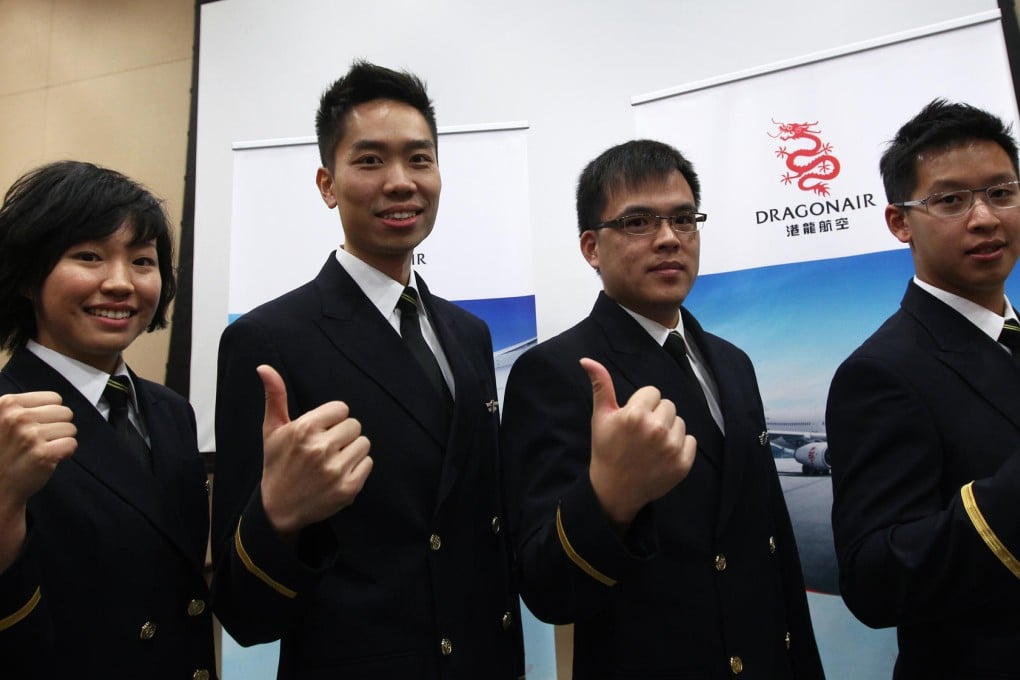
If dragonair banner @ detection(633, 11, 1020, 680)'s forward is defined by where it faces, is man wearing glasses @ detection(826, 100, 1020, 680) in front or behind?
in front

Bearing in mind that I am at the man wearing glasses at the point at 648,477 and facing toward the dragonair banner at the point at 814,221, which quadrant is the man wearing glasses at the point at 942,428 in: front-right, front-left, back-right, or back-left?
front-right

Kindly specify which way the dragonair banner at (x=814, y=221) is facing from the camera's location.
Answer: facing the viewer

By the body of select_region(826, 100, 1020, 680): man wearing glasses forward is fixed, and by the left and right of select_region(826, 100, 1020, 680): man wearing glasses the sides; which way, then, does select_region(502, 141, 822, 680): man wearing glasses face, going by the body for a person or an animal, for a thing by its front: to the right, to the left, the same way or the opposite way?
the same way

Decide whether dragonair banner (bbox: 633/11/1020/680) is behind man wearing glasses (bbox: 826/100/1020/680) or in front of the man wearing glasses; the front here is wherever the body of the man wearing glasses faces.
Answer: behind

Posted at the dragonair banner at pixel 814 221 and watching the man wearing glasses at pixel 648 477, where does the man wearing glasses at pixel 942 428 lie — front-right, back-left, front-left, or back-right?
front-left

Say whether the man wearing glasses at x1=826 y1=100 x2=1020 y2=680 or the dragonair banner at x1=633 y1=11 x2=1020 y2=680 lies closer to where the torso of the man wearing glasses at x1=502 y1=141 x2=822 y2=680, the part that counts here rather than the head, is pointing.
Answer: the man wearing glasses

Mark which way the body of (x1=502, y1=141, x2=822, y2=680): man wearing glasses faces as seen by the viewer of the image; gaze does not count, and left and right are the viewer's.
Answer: facing the viewer and to the right of the viewer

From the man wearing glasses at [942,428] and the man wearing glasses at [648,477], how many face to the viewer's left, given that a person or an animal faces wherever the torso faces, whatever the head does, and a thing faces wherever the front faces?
0

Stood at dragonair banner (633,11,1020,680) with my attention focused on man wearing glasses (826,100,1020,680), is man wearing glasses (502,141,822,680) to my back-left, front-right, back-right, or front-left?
front-right
